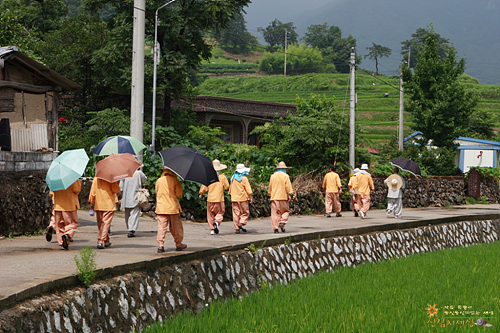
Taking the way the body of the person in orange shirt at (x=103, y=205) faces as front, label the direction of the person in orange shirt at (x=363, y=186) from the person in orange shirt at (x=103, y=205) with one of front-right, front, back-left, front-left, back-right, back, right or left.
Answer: front-right

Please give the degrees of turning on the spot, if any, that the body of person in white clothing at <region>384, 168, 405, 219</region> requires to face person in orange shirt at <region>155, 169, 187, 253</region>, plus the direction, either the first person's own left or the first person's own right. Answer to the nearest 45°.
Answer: approximately 180°

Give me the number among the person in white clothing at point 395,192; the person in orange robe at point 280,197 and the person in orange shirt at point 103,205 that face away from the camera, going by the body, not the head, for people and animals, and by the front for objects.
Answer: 3

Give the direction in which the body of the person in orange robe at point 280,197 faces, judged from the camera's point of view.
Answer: away from the camera

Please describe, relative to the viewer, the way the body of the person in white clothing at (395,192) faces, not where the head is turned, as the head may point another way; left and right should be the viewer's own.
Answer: facing away from the viewer

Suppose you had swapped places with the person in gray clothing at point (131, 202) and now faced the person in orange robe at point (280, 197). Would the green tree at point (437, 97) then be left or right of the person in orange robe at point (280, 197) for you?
left

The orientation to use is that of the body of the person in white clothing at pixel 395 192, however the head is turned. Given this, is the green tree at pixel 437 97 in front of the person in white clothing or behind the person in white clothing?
in front

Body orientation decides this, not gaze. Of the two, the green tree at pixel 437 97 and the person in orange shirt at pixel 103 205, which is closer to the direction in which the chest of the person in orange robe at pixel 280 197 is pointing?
the green tree

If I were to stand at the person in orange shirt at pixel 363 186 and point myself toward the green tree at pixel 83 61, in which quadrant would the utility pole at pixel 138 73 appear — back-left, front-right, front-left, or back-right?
front-left

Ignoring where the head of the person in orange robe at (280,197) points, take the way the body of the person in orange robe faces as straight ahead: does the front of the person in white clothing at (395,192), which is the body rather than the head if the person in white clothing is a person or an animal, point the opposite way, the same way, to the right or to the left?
the same way

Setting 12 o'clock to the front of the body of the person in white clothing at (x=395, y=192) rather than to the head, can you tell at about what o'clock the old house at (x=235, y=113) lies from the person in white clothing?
The old house is roughly at 11 o'clock from the person in white clothing.

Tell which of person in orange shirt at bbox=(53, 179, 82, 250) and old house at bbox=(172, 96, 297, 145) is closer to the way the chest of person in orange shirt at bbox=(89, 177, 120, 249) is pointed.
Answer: the old house

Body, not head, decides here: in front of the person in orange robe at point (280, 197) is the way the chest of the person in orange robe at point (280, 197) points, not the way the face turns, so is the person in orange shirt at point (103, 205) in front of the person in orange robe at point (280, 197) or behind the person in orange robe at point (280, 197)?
behind

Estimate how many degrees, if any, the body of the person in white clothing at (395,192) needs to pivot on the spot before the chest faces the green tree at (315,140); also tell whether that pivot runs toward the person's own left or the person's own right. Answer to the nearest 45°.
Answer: approximately 45° to the person's own left

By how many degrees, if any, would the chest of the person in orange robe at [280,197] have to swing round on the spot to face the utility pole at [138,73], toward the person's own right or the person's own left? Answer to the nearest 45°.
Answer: approximately 90° to the person's own left

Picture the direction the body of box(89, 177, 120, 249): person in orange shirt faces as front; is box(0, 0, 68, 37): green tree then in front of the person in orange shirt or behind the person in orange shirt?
in front

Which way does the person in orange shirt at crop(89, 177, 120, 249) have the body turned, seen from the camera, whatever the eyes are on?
away from the camera

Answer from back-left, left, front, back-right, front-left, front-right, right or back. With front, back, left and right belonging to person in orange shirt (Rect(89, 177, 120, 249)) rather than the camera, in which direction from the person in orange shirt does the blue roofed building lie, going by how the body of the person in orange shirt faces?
front-right

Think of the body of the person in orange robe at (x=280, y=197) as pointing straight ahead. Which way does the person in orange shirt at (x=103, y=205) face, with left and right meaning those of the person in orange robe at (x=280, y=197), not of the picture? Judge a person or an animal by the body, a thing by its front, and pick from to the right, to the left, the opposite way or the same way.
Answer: the same way

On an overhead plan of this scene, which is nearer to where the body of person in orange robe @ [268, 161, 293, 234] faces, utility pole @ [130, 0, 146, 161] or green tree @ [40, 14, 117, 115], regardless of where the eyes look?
the green tree
